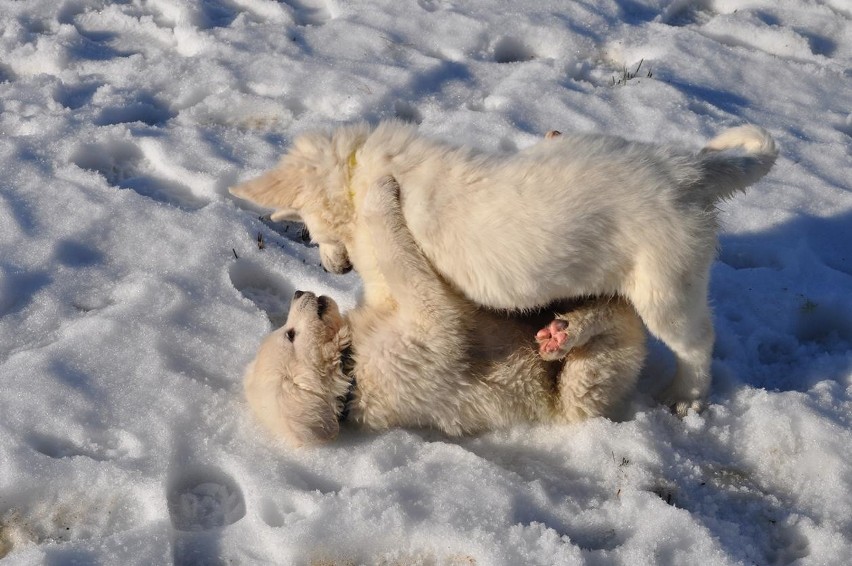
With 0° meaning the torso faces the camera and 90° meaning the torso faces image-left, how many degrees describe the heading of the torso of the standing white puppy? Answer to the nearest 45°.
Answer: approximately 90°
